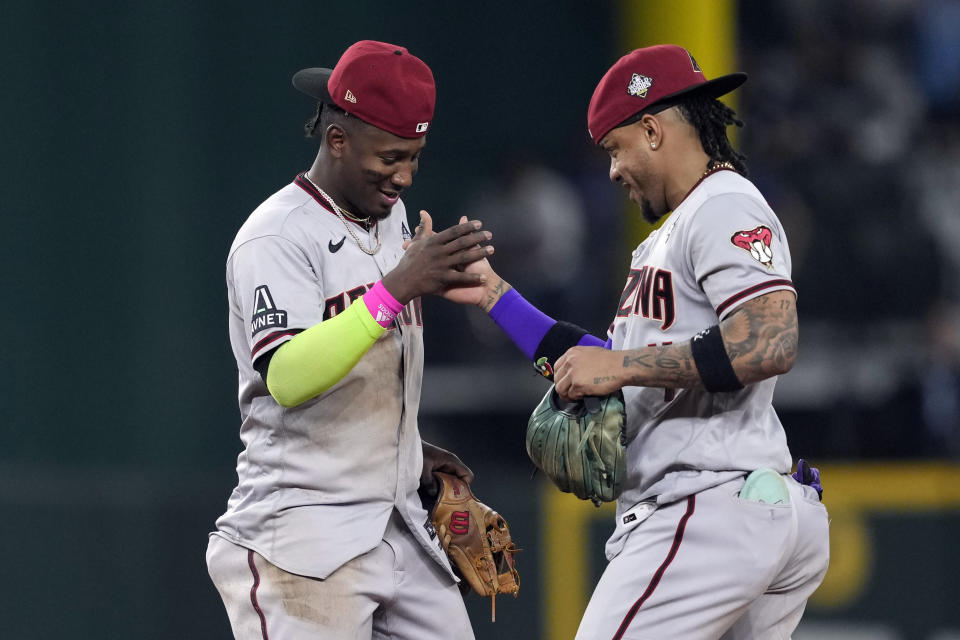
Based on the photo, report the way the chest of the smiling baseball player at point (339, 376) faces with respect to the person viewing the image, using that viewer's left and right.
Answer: facing the viewer and to the right of the viewer

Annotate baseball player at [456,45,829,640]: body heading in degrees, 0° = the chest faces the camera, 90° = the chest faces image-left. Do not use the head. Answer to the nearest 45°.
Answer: approximately 90°

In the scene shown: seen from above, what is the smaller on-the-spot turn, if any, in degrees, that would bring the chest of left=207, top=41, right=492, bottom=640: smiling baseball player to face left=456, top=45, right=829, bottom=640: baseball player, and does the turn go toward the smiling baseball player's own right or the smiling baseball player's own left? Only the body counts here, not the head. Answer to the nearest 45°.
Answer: approximately 45° to the smiling baseball player's own left

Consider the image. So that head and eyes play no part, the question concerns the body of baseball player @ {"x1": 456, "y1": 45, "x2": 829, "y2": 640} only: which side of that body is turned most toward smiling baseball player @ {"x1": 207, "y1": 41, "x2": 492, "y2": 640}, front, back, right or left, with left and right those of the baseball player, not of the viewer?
front

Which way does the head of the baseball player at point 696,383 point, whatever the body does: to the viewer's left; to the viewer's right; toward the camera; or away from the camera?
to the viewer's left
